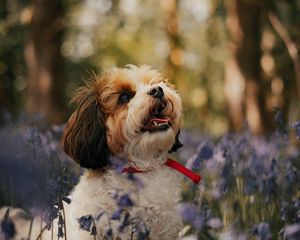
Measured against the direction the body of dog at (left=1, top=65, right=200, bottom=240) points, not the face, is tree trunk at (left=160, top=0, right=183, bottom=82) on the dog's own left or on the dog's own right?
on the dog's own left

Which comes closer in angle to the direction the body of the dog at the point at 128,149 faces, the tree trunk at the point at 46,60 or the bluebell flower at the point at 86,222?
the bluebell flower

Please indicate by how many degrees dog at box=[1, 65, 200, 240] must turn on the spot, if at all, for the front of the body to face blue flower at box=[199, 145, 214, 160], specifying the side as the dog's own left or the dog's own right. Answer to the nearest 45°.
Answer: approximately 90° to the dog's own left

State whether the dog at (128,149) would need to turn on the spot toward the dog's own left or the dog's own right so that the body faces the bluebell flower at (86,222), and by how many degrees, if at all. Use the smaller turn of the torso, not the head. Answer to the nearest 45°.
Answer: approximately 45° to the dog's own right

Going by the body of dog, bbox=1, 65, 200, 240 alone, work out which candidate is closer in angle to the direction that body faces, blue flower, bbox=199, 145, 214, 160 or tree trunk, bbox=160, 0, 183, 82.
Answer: the blue flower

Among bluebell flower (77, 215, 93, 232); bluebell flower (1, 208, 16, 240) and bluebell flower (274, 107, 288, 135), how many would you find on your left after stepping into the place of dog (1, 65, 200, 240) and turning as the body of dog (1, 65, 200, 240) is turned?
1

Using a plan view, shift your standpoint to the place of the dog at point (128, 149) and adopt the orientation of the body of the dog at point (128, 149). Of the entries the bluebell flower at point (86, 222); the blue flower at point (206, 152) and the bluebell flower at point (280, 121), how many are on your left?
2

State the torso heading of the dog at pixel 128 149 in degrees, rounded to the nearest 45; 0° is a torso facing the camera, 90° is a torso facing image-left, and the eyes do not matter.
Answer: approximately 315°

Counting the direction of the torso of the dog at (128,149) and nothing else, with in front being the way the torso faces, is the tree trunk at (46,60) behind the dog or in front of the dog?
behind

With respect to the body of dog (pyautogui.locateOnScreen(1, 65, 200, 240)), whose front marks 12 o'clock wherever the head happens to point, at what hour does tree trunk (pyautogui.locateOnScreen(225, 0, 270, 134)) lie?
The tree trunk is roughly at 8 o'clock from the dog.

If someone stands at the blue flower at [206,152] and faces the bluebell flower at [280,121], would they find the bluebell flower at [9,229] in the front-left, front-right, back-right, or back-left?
back-right

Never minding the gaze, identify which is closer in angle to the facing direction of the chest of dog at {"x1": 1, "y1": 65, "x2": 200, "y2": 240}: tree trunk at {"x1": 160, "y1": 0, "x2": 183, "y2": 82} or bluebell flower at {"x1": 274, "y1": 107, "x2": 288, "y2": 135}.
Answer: the bluebell flower
